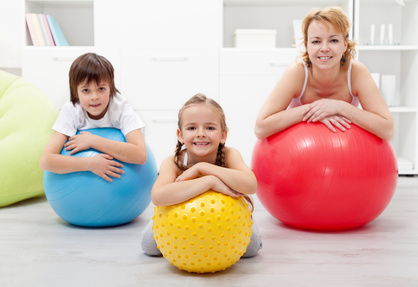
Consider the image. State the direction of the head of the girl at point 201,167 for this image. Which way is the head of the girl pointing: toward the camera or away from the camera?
toward the camera

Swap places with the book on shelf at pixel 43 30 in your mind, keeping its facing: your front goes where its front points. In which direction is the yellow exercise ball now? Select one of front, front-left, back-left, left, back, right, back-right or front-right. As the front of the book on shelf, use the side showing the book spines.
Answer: front

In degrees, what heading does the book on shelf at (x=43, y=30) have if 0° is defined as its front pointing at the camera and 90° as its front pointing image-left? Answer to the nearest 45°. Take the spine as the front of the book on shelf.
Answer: approximately 0°

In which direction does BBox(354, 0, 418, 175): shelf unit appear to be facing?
toward the camera

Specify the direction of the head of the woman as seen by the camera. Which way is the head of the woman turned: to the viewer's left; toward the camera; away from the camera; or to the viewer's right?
toward the camera

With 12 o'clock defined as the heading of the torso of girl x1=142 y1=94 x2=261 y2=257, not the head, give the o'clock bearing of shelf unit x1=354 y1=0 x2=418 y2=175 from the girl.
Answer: The shelf unit is roughly at 7 o'clock from the girl.

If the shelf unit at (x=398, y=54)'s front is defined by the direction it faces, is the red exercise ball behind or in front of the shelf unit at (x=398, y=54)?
in front

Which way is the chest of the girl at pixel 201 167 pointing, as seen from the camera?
toward the camera

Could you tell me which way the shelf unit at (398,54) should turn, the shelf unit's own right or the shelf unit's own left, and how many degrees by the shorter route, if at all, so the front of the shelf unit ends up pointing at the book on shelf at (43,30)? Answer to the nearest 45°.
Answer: approximately 45° to the shelf unit's own right

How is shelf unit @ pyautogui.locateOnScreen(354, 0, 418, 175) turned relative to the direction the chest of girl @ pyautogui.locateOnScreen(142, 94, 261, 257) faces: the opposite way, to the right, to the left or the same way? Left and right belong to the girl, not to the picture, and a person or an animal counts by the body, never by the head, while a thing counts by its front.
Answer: the same way

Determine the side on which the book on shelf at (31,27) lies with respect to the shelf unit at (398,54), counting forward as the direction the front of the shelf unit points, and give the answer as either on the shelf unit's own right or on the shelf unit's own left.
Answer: on the shelf unit's own right
